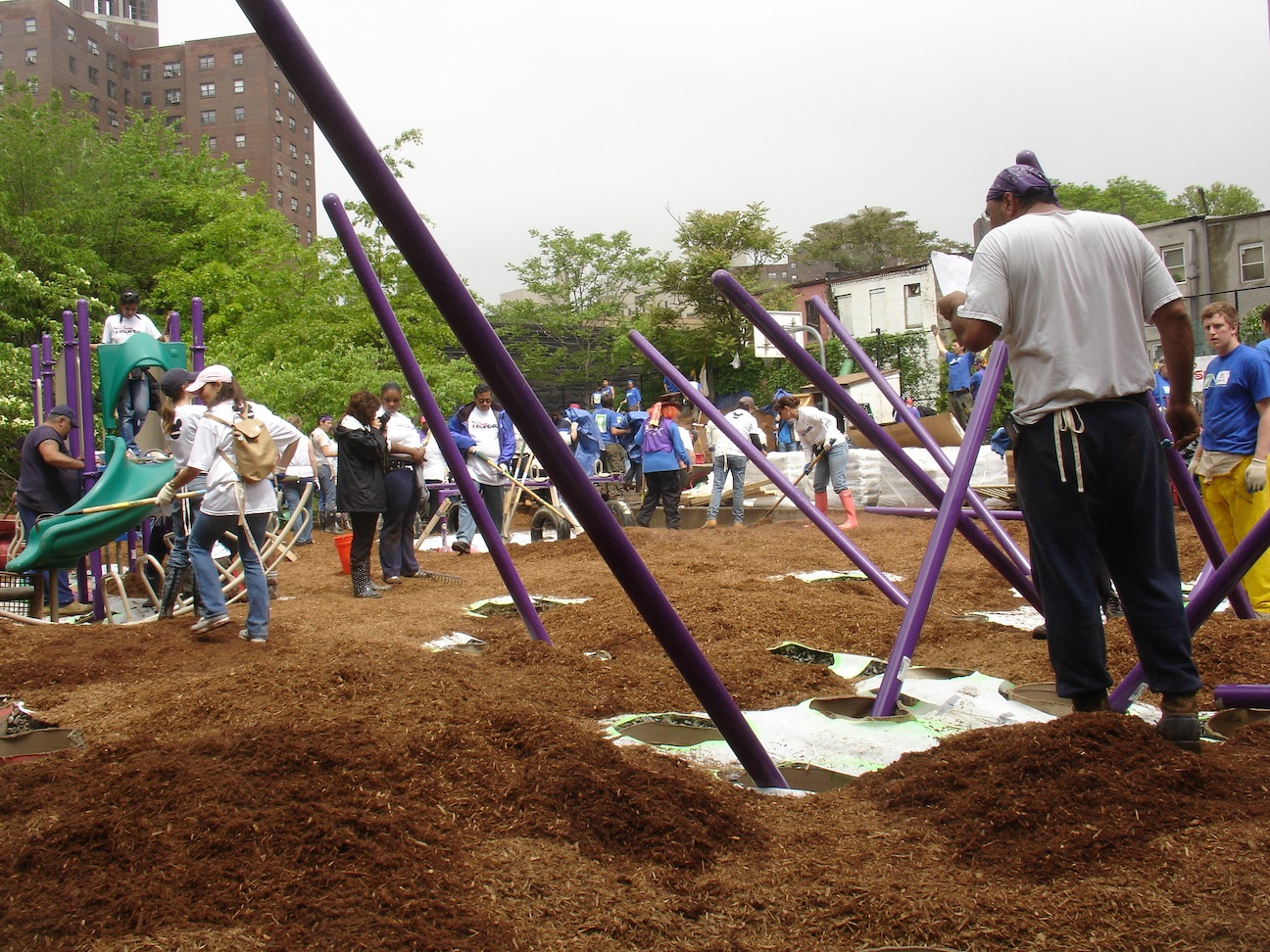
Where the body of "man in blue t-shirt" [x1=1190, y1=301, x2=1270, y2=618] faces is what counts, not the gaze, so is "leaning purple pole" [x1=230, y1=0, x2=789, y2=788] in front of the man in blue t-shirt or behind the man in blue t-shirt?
in front

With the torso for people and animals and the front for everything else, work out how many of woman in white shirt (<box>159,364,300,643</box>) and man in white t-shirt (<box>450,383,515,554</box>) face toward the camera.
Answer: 1

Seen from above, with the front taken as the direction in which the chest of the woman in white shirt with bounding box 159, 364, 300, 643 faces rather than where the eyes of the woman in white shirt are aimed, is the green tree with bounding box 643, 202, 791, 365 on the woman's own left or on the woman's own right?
on the woman's own right

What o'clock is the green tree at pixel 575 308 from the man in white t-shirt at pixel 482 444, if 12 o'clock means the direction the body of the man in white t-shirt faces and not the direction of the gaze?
The green tree is roughly at 6 o'clock from the man in white t-shirt.

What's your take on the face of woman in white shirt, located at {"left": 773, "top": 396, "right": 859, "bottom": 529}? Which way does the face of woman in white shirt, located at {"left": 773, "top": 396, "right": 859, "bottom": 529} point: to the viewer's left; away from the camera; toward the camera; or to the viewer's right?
to the viewer's left

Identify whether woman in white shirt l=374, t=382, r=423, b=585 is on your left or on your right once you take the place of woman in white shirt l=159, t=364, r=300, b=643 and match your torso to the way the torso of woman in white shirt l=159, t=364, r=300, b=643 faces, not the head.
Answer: on your right
